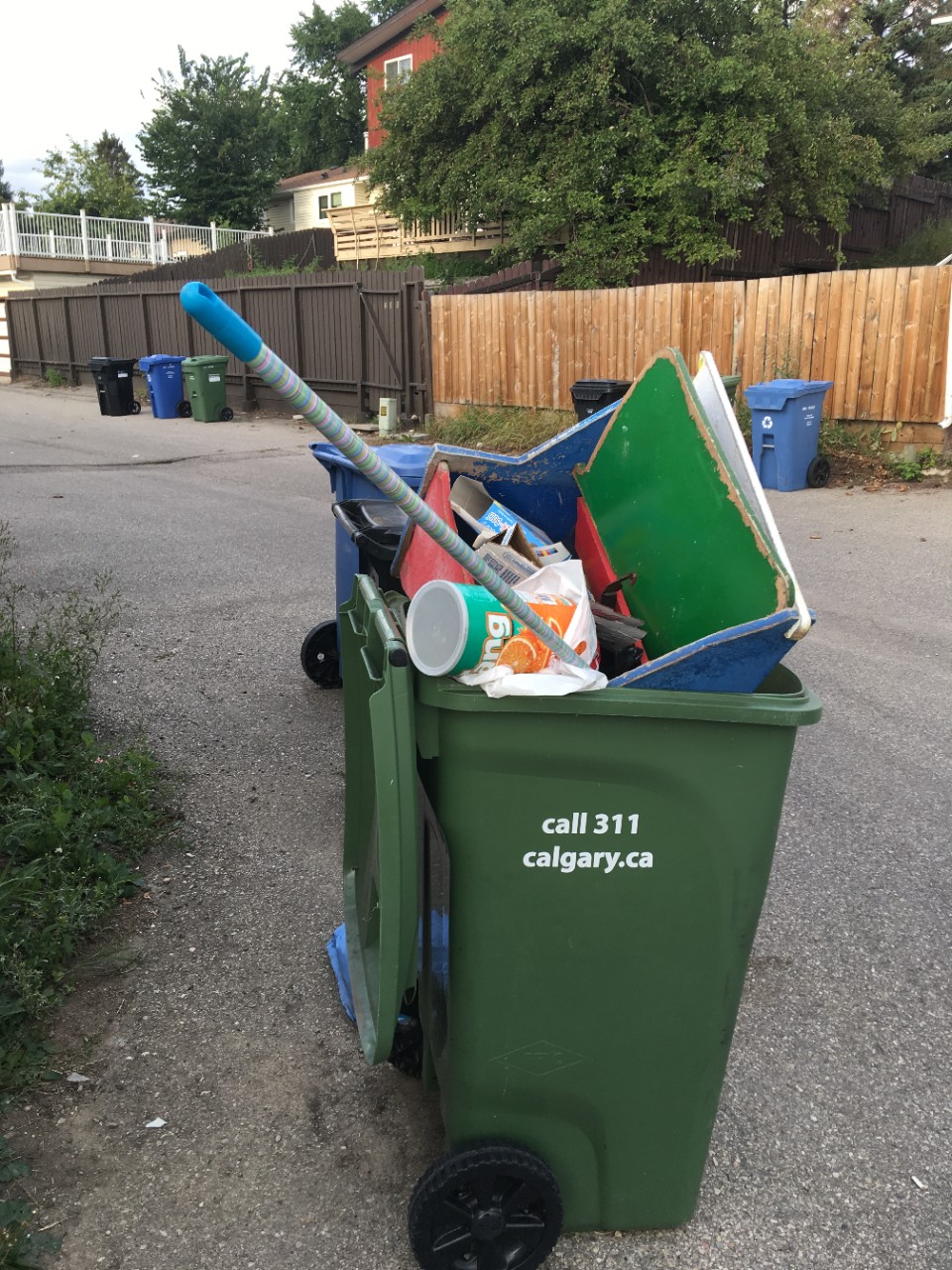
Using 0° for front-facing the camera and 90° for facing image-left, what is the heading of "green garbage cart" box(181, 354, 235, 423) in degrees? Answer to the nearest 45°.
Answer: approximately 45°

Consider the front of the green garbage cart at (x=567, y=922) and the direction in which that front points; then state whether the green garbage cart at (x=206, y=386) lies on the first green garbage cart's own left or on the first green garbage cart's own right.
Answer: on the first green garbage cart's own left

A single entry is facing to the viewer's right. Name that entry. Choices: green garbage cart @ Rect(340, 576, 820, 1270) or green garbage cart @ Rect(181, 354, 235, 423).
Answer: green garbage cart @ Rect(340, 576, 820, 1270)

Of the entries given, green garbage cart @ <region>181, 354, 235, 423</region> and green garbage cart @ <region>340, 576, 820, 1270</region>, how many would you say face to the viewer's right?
1

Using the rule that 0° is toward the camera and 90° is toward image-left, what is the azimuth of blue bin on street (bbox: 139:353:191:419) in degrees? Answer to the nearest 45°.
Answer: approximately 45°

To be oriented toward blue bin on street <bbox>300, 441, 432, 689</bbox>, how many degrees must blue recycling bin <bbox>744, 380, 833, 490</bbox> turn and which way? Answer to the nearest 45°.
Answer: approximately 45° to its left

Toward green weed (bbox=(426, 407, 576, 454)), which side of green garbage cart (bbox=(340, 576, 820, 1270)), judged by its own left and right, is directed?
left

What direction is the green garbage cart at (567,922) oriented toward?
to the viewer's right

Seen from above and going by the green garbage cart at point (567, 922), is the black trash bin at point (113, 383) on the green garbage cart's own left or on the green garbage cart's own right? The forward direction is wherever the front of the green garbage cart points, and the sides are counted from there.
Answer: on the green garbage cart's own left

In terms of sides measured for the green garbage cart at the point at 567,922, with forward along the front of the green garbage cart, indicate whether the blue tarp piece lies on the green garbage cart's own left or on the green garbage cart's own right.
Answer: on the green garbage cart's own left

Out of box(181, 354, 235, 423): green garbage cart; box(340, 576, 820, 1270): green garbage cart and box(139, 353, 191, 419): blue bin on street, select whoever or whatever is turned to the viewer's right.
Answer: box(340, 576, 820, 1270): green garbage cart

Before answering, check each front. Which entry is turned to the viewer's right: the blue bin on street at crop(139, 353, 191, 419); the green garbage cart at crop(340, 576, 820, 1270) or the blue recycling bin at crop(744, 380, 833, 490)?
the green garbage cart
